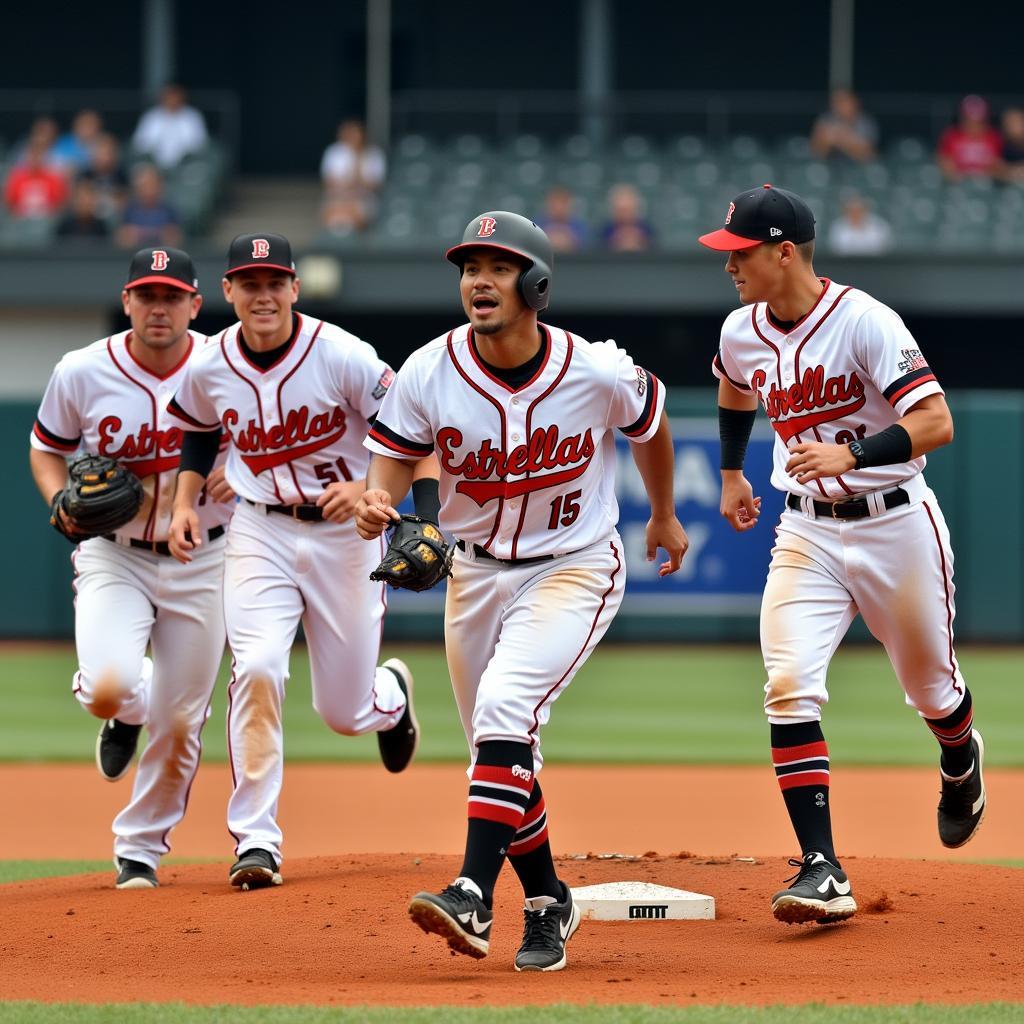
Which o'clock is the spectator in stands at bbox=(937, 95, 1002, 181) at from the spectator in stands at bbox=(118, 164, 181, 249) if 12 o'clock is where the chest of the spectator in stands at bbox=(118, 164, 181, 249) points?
the spectator in stands at bbox=(937, 95, 1002, 181) is roughly at 9 o'clock from the spectator in stands at bbox=(118, 164, 181, 249).

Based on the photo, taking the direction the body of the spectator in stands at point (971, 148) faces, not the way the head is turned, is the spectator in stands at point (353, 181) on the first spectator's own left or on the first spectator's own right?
on the first spectator's own right

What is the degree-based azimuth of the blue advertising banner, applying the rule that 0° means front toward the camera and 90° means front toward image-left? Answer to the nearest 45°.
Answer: approximately 0°

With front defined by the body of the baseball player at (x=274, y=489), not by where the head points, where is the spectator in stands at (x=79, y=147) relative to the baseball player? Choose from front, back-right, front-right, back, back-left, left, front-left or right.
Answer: back

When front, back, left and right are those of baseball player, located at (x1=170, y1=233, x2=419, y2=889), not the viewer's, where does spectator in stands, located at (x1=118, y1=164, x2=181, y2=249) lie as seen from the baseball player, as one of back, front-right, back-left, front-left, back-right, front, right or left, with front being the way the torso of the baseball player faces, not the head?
back

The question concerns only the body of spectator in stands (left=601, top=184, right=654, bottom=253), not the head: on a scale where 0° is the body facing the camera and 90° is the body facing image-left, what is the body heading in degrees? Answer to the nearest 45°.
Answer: approximately 0°

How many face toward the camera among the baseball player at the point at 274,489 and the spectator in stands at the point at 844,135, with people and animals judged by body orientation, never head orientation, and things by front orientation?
2

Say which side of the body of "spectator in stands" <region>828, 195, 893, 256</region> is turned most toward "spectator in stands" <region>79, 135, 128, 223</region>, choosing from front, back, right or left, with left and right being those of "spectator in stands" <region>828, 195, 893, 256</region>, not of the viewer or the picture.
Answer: right
